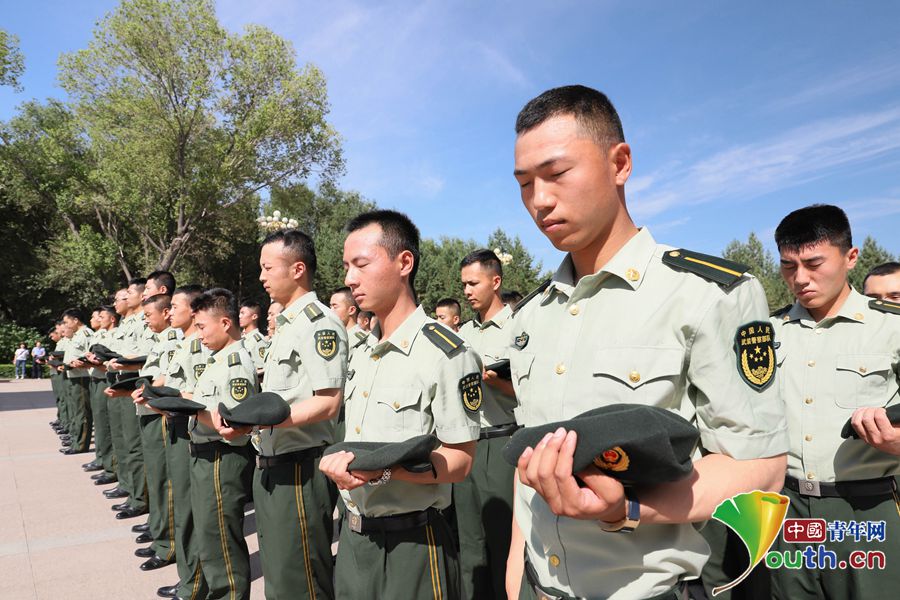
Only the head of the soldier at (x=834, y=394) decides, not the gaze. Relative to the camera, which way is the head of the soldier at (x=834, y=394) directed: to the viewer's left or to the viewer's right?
to the viewer's left

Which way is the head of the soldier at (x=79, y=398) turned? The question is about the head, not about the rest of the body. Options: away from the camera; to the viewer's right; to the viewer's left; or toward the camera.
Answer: to the viewer's left

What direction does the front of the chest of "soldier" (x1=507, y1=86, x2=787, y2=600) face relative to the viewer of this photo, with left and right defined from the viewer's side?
facing the viewer and to the left of the viewer

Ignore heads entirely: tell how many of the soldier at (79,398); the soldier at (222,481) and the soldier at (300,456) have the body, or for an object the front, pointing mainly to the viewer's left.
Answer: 3

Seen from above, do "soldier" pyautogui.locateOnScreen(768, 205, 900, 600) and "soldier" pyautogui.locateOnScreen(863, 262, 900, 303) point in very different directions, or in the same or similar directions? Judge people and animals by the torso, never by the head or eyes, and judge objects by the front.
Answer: same or similar directions

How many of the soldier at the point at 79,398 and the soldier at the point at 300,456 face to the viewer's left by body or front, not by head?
2

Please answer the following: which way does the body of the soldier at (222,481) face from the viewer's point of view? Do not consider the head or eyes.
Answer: to the viewer's left

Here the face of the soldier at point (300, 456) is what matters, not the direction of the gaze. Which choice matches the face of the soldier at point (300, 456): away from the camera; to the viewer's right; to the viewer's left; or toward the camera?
to the viewer's left

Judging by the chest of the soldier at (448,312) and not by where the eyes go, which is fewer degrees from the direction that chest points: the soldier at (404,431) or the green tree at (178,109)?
the soldier

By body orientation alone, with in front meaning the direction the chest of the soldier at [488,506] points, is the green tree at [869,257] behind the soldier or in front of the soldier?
behind

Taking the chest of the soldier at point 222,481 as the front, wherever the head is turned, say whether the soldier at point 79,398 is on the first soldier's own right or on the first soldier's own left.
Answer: on the first soldier's own right

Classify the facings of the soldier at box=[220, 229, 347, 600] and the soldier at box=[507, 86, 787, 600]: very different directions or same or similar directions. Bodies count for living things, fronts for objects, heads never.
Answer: same or similar directions

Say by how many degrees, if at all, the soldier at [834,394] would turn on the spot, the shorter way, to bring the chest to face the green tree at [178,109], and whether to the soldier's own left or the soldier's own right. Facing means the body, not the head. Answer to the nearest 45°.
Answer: approximately 90° to the soldier's own right

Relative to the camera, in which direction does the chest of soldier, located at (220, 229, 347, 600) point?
to the viewer's left

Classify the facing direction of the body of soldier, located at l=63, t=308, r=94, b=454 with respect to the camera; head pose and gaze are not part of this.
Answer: to the viewer's left

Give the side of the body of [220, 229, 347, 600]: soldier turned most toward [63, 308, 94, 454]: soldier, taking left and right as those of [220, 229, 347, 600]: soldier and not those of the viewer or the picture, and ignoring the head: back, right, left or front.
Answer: right

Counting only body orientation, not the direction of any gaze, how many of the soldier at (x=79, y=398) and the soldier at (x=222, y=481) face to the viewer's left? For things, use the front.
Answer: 2

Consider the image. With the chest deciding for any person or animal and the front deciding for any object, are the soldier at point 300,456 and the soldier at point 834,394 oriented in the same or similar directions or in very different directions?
same or similar directions

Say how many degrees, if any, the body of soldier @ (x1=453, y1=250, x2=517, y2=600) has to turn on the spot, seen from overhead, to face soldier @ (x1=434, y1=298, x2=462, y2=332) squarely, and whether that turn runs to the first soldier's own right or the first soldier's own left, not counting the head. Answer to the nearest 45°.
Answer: approximately 135° to the first soldier's own right

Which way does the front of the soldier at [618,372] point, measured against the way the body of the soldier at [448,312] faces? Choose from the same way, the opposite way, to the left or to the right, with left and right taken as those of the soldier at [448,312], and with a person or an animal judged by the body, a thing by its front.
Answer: the same way
